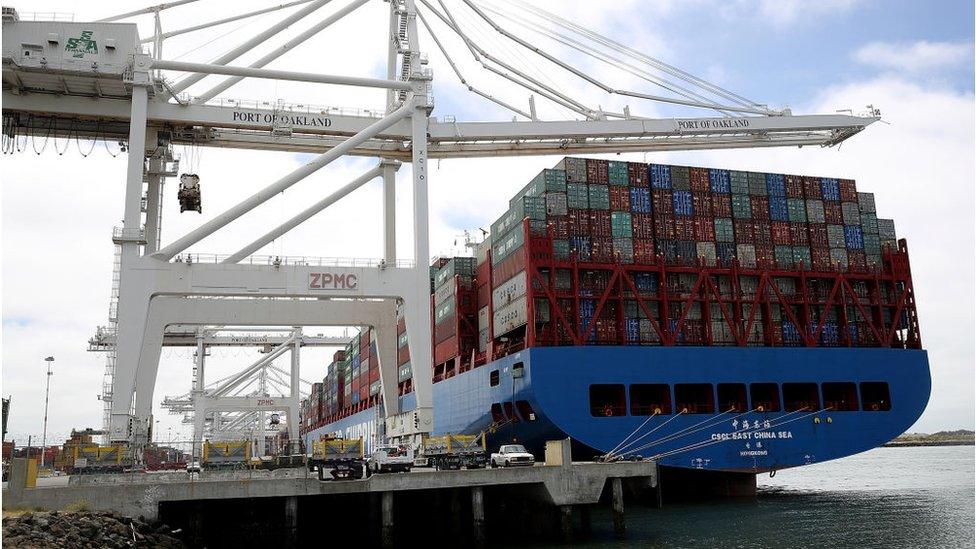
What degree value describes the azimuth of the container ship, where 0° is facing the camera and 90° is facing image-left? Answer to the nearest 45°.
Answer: approximately 135°

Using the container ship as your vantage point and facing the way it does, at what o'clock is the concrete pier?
The concrete pier is roughly at 9 o'clock from the container ship.

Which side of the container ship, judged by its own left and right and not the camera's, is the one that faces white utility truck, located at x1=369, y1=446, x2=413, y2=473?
left
